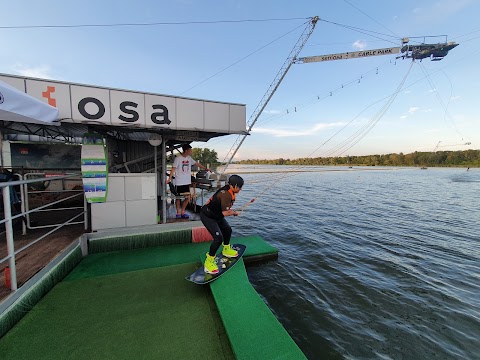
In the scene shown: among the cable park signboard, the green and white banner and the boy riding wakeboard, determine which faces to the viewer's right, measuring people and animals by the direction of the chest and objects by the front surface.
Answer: the boy riding wakeboard

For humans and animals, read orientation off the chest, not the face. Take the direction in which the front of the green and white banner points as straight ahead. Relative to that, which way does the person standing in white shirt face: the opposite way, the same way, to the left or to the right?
the same way

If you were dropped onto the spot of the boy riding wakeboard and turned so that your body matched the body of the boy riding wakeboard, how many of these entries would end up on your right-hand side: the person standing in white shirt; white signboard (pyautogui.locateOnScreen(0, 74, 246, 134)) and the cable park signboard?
0

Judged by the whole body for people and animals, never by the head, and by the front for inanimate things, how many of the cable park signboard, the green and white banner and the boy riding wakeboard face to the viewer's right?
1

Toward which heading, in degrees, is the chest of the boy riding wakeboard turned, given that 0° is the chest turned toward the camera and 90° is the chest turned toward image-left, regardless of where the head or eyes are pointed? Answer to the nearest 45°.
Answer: approximately 270°

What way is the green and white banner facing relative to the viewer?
toward the camera

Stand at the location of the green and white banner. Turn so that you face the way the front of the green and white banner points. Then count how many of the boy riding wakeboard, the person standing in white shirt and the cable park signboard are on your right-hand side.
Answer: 0

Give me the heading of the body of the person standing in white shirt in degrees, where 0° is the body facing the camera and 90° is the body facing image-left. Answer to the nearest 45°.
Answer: approximately 315°

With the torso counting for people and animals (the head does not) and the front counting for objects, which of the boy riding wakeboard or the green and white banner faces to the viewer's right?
the boy riding wakeboard

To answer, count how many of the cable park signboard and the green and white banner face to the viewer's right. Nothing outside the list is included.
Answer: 0

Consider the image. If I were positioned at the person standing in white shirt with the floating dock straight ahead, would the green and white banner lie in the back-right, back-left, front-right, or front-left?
front-right

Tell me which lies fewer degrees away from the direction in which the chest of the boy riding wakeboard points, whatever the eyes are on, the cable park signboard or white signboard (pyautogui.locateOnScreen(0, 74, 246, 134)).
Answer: the cable park signboard

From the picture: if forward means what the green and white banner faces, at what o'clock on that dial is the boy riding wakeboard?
The boy riding wakeboard is roughly at 11 o'clock from the green and white banner.

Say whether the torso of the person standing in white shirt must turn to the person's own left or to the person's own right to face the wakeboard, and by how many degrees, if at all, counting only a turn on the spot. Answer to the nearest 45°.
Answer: approximately 45° to the person's own right

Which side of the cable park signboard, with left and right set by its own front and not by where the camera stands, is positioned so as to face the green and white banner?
front

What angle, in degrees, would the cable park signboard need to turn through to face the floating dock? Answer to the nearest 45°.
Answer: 0° — it already faces it

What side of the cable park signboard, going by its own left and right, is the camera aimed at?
front
